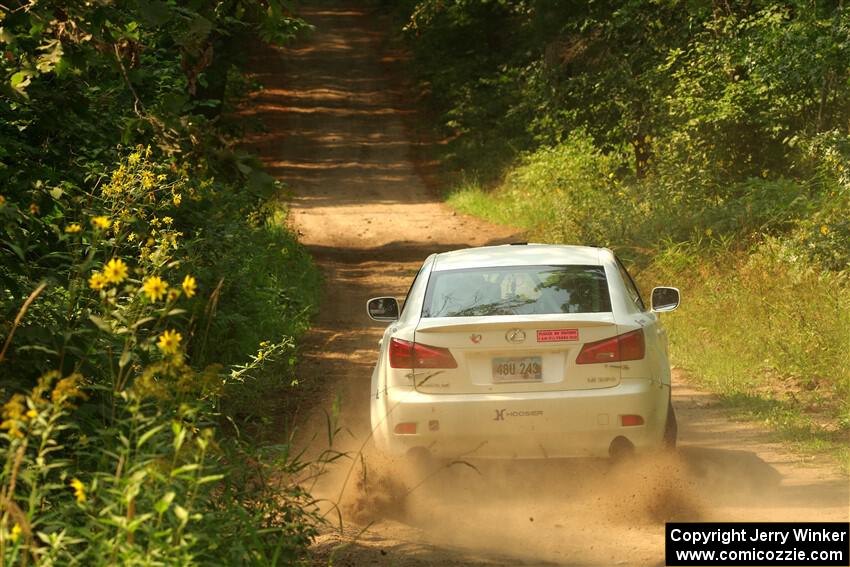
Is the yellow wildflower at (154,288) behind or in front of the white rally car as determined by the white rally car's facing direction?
behind

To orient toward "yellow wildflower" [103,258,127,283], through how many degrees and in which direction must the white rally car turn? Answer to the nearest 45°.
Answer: approximately 135° to its left

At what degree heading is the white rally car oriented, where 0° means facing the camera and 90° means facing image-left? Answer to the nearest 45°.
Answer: approximately 180°
